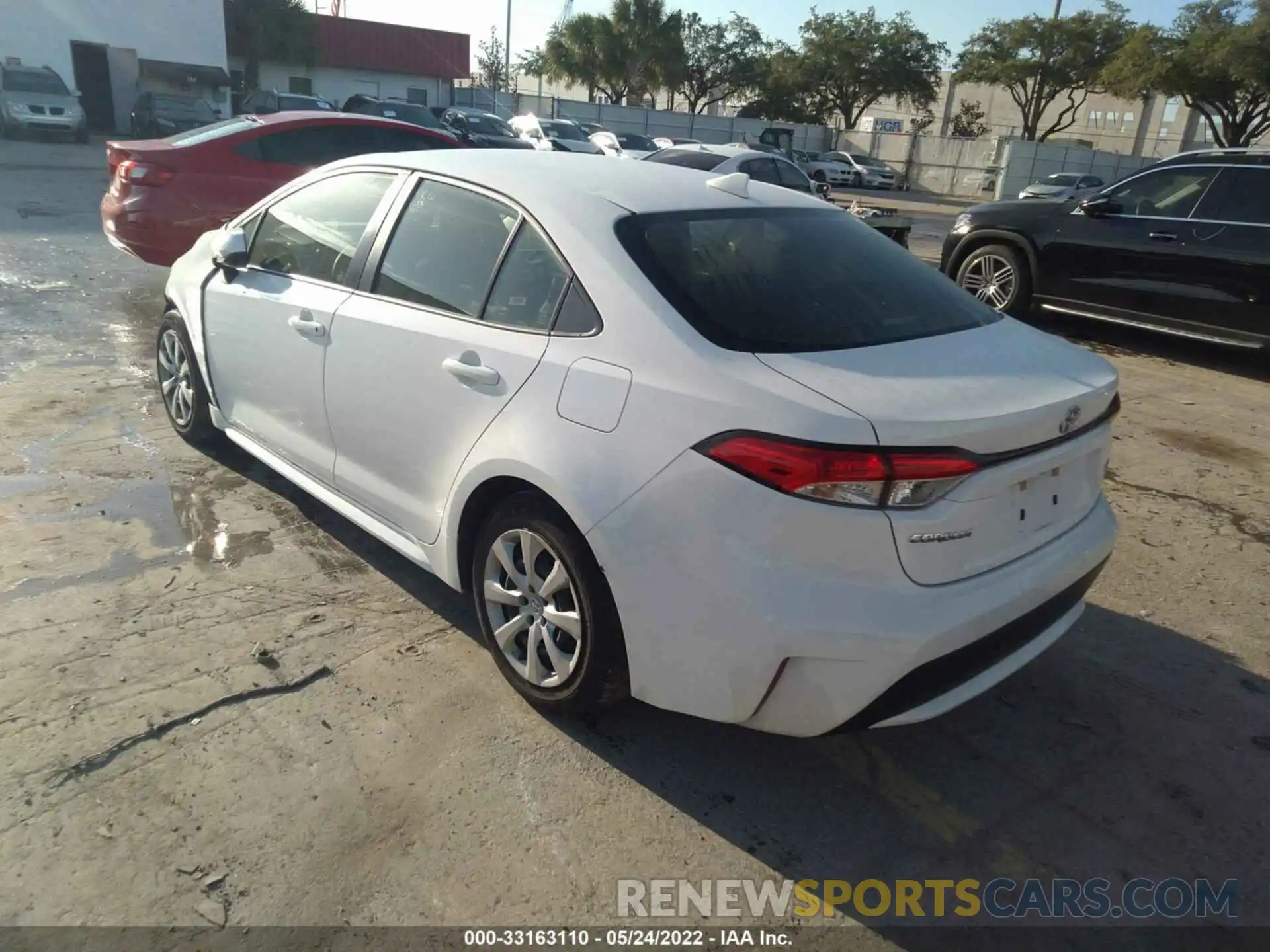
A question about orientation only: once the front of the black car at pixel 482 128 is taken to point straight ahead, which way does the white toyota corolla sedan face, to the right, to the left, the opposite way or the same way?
the opposite way

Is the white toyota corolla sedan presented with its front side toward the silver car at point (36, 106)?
yes

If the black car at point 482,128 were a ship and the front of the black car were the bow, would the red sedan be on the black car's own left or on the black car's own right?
on the black car's own right

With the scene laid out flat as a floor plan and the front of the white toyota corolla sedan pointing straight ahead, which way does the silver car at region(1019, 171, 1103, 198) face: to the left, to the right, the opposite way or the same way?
to the left

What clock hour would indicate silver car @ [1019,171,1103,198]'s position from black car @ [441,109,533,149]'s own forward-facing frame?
The silver car is roughly at 10 o'clock from the black car.

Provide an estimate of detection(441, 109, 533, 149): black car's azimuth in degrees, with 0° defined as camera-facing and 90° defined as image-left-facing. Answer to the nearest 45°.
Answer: approximately 315°

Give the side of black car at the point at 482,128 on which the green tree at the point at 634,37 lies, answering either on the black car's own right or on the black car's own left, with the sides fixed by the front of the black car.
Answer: on the black car's own left

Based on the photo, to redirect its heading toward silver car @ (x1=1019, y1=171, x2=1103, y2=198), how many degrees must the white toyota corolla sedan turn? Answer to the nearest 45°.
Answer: approximately 90° to its right

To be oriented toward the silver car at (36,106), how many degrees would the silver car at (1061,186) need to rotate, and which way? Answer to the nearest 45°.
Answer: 0° — it already faces it

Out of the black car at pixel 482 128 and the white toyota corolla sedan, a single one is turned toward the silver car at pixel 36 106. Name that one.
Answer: the white toyota corolla sedan

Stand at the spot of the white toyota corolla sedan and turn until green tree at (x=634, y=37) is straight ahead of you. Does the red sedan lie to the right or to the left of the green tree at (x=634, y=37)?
left

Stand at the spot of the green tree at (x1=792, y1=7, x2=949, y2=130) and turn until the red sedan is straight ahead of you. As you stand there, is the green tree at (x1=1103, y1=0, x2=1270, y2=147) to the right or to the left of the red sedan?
left

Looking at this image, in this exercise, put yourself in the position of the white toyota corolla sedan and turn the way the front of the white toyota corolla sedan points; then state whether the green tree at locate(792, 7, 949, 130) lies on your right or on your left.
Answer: on your right

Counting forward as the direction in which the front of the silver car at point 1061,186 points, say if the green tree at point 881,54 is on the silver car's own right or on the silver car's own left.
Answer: on the silver car's own right

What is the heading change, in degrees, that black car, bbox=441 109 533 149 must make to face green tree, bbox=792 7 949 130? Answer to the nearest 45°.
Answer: approximately 90° to its left
